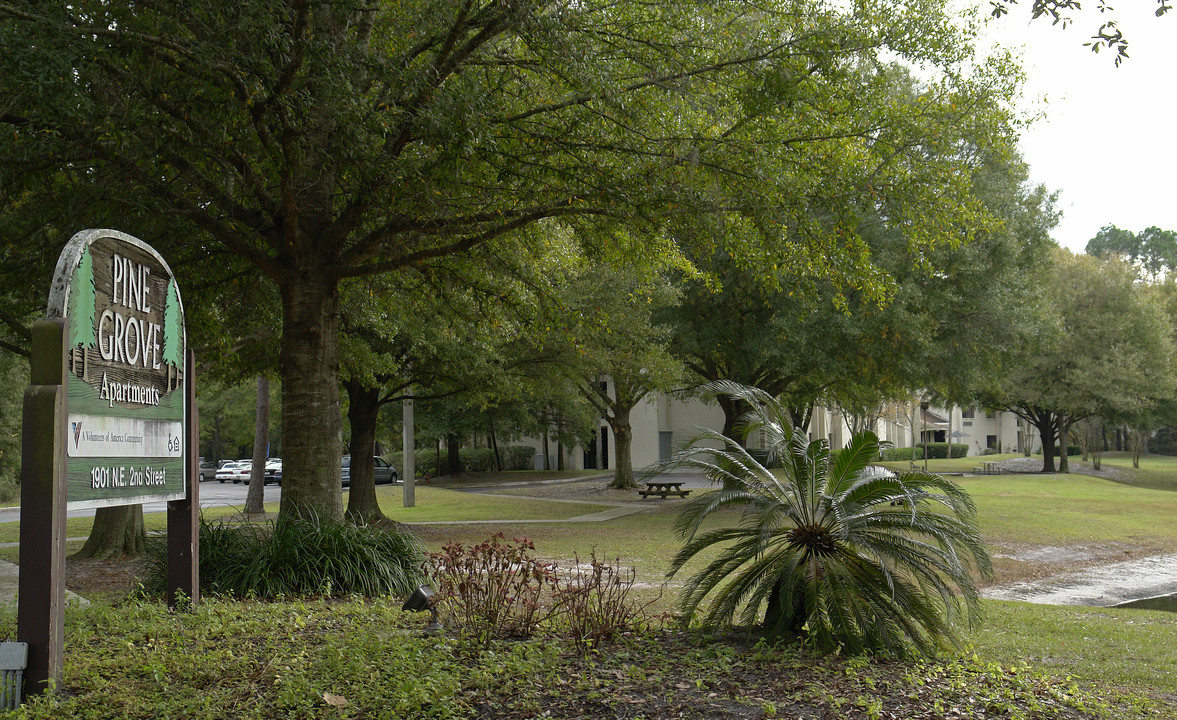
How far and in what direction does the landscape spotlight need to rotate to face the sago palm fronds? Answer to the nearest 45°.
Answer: approximately 180°

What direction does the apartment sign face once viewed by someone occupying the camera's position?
facing the viewer and to the right of the viewer

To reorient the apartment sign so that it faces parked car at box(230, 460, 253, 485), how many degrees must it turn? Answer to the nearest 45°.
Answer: approximately 135° to its left

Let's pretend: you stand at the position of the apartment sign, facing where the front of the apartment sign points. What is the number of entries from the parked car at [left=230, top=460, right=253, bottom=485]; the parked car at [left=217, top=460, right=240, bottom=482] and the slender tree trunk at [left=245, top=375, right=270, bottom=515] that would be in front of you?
0

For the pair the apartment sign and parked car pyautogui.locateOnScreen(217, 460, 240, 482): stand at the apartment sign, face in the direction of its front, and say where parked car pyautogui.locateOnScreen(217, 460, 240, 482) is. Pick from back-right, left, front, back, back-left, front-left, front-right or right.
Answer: back-left

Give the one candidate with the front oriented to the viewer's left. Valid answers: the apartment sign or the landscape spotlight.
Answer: the landscape spotlight

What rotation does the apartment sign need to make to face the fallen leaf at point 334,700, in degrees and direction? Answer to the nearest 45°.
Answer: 0° — it already faces it

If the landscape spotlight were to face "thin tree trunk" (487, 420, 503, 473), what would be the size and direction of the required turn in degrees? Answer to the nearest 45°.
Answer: approximately 90° to its right

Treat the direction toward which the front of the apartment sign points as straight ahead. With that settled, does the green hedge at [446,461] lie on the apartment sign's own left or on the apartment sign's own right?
on the apartment sign's own left

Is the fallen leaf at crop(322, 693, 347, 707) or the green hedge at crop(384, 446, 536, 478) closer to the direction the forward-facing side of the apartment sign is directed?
the fallen leaf

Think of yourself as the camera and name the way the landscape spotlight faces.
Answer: facing to the left of the viewer

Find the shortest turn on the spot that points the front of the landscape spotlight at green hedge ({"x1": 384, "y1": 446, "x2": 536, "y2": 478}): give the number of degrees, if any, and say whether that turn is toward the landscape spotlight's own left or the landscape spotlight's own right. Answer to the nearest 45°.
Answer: approximately 90° to the landscape spotlight's own right

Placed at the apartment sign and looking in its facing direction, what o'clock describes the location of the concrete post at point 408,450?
The concrete post is roughly at 8 o'clock from the apartment sign.

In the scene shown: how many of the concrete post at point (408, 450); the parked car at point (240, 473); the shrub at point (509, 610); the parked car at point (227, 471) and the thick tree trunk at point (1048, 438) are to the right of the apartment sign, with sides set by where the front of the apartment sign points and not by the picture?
0

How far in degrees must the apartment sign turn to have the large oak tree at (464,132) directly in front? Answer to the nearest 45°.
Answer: approximately 90° to its left

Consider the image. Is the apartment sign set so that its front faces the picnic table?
no

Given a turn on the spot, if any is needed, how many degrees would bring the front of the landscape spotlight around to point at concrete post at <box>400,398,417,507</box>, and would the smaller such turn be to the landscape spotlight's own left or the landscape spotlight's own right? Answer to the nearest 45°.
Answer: approximately 90° to the landscape spotlight's own right

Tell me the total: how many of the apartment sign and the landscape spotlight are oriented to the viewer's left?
1
